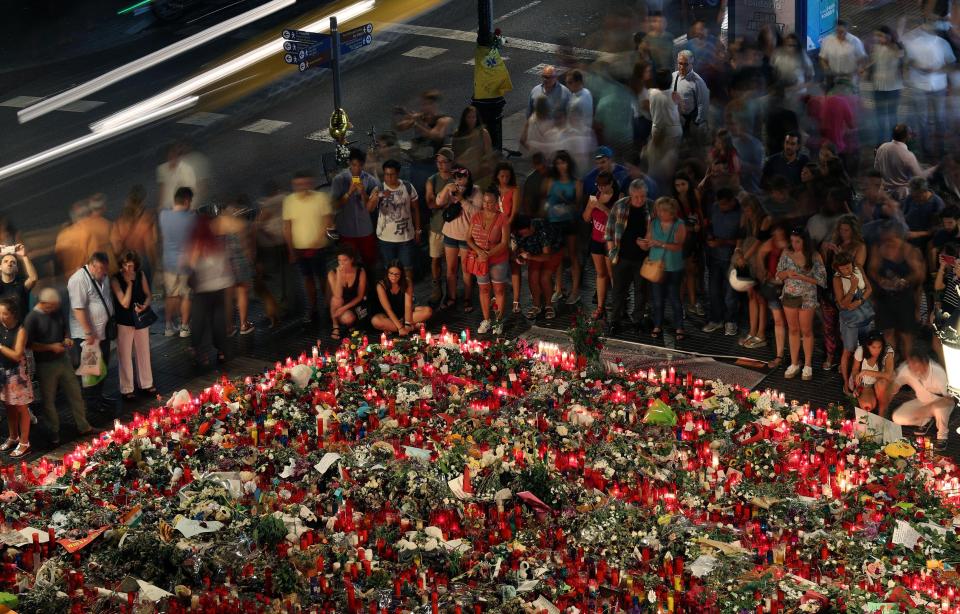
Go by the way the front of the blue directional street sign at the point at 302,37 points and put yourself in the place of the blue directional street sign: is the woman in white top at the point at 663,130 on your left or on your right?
on your left

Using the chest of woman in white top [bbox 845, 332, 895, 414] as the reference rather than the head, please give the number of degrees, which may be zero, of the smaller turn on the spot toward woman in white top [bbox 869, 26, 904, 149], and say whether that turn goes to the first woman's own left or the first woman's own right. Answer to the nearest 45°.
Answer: approximately 180°

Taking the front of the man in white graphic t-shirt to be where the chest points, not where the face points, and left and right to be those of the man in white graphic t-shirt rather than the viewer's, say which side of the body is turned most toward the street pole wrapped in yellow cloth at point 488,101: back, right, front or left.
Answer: back

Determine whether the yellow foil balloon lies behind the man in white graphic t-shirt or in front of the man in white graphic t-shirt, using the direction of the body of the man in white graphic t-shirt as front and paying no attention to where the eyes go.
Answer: behind

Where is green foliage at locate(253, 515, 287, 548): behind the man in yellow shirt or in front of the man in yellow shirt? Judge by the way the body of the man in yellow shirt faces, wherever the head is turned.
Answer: in front

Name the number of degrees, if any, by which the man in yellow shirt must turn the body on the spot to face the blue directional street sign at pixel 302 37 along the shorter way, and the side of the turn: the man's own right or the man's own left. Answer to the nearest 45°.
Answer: approximately 180°
